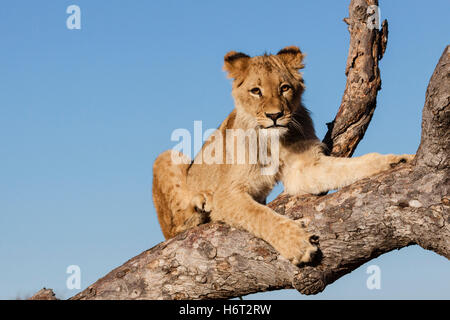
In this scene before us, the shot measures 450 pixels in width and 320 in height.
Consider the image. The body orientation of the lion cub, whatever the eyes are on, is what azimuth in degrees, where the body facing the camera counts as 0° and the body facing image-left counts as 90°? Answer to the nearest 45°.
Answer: approximately 315°

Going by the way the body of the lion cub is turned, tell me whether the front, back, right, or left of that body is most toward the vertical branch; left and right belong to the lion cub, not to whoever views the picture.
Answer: left
